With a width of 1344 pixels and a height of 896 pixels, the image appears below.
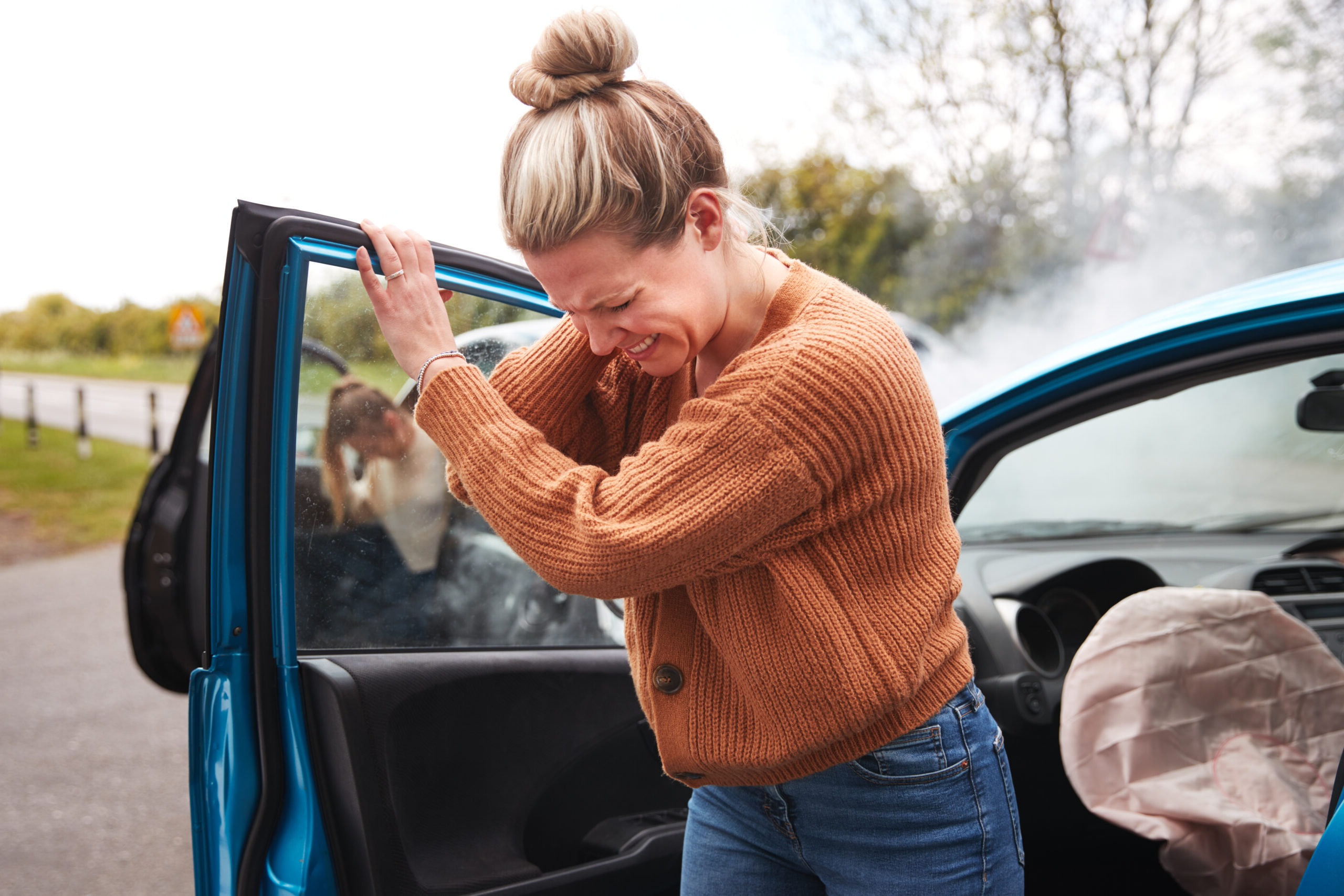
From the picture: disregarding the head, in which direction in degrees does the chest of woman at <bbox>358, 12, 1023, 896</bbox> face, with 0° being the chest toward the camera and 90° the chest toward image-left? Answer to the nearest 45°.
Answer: approximately 45°

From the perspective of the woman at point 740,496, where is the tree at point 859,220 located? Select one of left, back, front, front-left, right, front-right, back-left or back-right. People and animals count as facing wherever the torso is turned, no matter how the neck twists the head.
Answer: back-right
